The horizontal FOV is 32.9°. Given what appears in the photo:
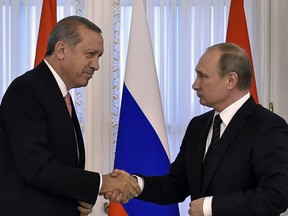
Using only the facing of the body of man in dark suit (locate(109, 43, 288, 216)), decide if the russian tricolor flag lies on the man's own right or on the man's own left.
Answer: on the man's own right

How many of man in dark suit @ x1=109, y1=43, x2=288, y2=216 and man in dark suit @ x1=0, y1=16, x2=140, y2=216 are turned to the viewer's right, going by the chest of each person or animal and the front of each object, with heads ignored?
1

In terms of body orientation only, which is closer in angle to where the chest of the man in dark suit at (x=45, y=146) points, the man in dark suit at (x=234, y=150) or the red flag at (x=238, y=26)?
the man in dark suit

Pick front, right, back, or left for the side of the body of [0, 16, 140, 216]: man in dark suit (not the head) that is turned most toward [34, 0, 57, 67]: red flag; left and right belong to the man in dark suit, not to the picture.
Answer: left

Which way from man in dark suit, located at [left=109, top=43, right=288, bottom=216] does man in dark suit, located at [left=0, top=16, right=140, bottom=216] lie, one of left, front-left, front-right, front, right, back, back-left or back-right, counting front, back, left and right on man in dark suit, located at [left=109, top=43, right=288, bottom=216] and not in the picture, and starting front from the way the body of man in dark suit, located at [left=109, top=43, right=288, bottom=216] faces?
front-right

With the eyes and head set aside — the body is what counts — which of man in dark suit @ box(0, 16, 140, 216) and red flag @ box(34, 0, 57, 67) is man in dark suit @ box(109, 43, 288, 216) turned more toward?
the man in dark suit

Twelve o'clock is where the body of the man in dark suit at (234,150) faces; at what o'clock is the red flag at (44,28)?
The red flag is roughly at 3 o'clock from the man in dark suit.

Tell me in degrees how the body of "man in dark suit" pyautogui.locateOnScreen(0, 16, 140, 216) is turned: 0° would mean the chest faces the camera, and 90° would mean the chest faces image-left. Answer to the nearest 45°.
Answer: approximately 270°

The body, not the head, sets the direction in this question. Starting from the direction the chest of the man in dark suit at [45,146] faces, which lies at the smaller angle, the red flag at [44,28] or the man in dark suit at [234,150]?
the man in dark suit

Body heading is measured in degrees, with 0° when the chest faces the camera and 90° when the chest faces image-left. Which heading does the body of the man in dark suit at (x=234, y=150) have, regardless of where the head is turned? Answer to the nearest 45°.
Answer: approximately 45°

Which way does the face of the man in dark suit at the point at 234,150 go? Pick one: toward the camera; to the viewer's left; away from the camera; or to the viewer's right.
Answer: to the viewer's left

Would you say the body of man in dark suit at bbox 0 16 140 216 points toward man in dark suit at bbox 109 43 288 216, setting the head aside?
yes
